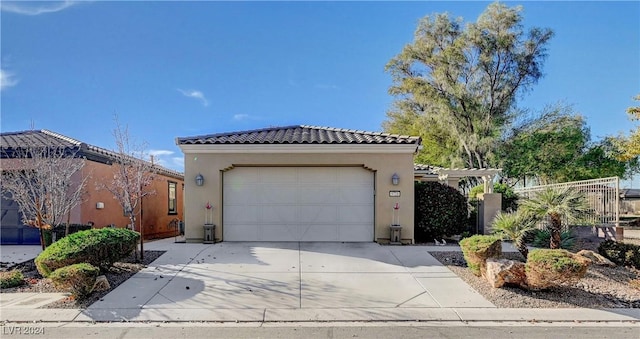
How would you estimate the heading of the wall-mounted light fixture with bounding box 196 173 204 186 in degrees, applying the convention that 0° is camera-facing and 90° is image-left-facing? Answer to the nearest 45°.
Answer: approximately 0°

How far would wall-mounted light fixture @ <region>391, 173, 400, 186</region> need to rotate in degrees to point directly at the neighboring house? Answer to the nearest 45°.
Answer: approximately 90° to its right

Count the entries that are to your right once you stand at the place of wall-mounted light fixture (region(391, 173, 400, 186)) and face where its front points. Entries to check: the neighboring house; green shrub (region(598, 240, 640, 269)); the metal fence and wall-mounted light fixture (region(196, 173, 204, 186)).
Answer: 2

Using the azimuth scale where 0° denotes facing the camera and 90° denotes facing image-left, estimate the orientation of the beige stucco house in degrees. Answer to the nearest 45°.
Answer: approximately 0°
